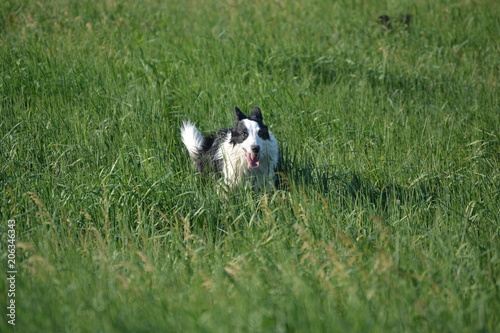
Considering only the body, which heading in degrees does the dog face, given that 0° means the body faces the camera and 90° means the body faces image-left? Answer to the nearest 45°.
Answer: approximately 315°
